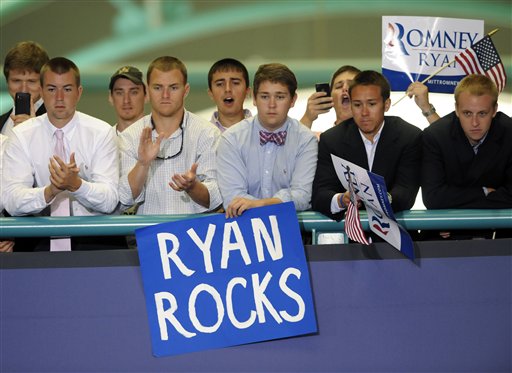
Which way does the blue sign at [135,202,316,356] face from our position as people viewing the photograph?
facing the viewer

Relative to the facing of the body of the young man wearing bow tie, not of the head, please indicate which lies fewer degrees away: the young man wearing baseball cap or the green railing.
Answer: the green railing

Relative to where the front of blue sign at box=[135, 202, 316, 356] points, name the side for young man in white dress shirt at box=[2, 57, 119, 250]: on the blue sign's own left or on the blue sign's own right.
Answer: on the blue sign's own right

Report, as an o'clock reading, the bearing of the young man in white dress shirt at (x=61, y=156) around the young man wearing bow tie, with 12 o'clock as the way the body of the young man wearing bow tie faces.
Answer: The young man in white dress shirt is roughly at 3 o'clock from the young man wearing bow tie.

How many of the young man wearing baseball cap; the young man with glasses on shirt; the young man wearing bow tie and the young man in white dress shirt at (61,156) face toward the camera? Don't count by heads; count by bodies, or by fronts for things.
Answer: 4

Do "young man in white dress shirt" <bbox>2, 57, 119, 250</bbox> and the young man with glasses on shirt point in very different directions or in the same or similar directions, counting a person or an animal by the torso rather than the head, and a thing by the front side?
same or similar directions

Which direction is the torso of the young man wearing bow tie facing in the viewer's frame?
toward the camera

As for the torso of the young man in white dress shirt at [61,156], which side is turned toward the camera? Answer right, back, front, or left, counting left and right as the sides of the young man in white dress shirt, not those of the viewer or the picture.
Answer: front

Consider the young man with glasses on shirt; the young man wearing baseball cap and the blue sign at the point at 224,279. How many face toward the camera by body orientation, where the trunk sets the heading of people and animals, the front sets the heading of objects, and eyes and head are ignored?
3
